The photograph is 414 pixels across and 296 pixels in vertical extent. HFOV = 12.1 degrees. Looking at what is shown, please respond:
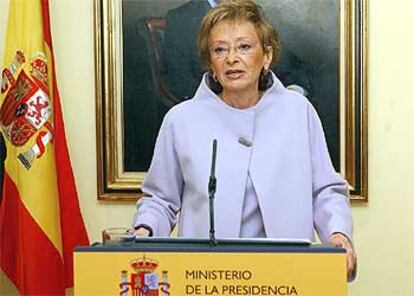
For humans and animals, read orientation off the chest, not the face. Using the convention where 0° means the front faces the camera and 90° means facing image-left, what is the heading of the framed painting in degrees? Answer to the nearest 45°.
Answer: approximately 0°

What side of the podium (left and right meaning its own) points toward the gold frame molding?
back

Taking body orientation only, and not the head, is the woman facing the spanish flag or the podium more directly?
the podium

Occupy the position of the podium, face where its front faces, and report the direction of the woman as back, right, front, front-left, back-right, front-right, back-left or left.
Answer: back

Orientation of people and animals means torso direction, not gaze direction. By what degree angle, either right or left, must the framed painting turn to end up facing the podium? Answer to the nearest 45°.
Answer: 0° — it already faces it

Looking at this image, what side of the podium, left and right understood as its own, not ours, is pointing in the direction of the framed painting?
back
